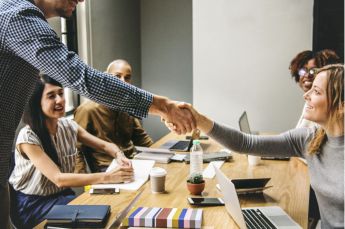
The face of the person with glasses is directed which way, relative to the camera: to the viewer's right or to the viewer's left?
to the viewer's left

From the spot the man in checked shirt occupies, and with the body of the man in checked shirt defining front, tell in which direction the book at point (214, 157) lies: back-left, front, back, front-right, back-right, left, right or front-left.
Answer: front-left

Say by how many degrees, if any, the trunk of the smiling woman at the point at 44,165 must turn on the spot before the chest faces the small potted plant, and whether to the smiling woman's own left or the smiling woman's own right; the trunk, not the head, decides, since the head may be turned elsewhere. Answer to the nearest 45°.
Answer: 0° — they already face it

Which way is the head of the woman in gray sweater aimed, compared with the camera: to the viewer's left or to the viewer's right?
to the viewer's left

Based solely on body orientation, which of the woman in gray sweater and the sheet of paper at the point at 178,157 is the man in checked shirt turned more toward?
the woman in gray sweater

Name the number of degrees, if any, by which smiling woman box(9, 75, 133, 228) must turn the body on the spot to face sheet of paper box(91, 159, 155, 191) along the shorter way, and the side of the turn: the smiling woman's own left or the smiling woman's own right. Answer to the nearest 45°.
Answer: approximately 45° to the smiling woman's own left

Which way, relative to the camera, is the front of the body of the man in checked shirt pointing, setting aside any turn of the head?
to the viewer's right
